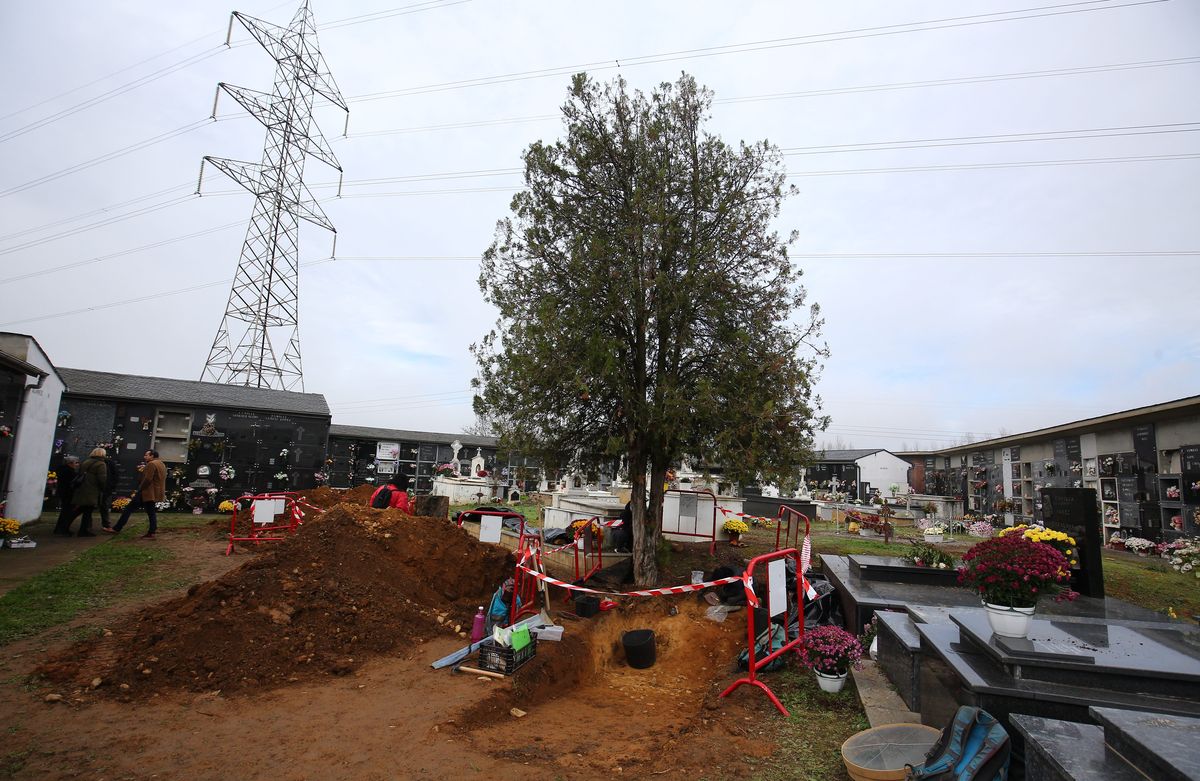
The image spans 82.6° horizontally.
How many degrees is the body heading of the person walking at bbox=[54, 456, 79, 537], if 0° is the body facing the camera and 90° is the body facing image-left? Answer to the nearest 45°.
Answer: approximately 270°

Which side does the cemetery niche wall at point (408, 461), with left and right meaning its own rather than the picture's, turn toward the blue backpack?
front

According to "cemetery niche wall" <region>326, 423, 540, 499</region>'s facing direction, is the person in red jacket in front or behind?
in front

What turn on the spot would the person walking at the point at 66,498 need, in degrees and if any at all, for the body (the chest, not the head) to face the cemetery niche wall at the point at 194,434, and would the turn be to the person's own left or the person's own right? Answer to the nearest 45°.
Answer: approximately 45° to the person's own left

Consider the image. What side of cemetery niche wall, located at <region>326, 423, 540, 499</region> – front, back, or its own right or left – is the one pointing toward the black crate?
front

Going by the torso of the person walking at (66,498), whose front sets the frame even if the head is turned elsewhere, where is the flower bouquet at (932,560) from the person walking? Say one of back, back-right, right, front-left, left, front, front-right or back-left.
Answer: front-right

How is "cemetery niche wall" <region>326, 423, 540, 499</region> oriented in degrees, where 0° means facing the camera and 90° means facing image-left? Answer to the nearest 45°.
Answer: approximately 0°
